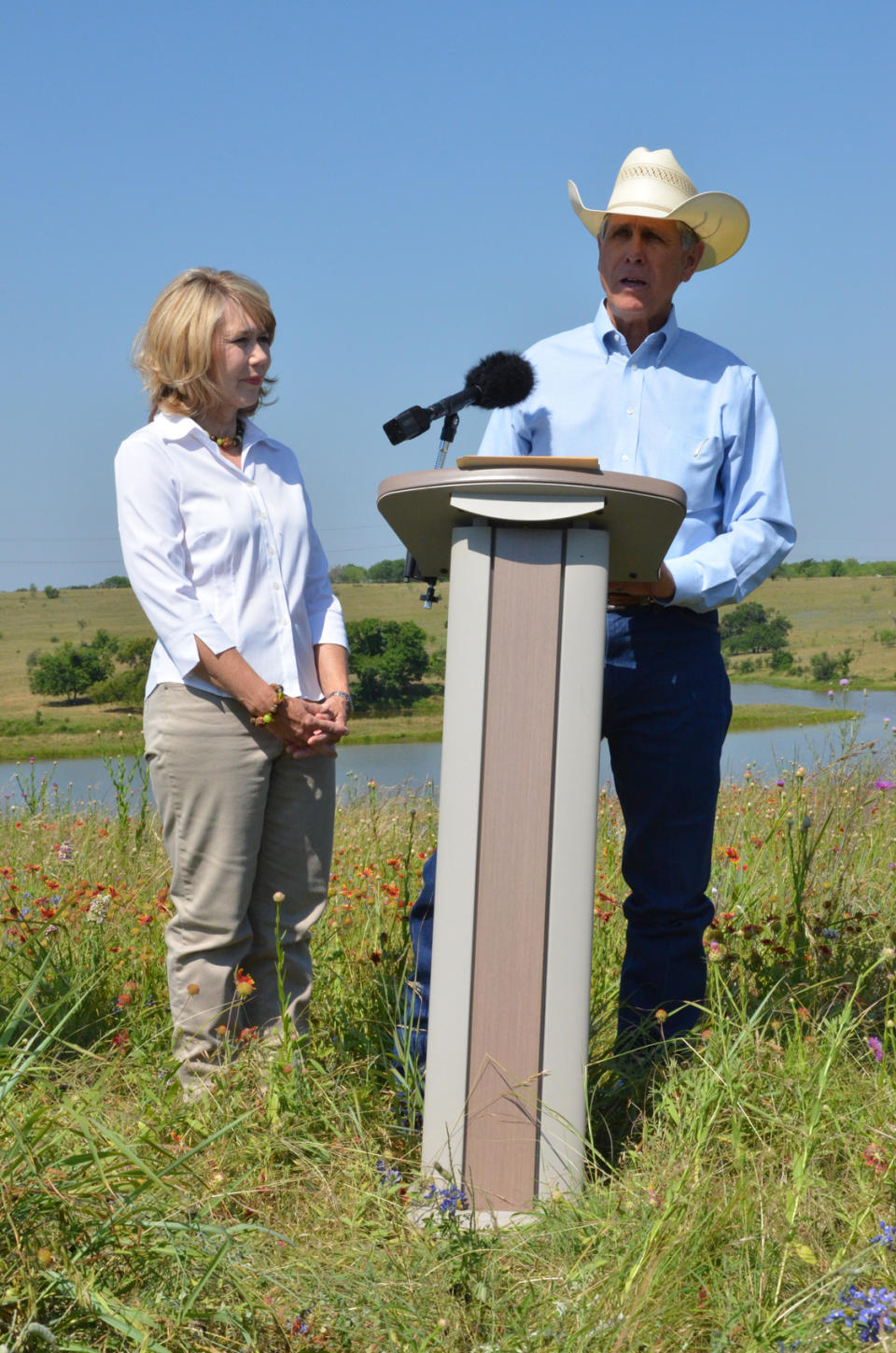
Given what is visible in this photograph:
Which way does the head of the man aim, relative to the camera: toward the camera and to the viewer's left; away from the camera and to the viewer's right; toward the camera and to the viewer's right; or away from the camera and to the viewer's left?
toward the camera and to the viewer's left

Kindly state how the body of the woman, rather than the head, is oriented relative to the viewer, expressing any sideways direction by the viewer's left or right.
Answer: facing the viewer and to the right of the viewer

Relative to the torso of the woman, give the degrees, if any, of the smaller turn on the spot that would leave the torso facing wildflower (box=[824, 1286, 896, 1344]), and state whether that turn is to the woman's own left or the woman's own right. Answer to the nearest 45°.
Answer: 0° — they already face it

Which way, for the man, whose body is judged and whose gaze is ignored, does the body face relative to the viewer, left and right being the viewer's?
facing the viewer

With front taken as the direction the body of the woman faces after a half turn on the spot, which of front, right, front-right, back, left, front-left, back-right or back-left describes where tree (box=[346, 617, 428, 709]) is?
front-right
